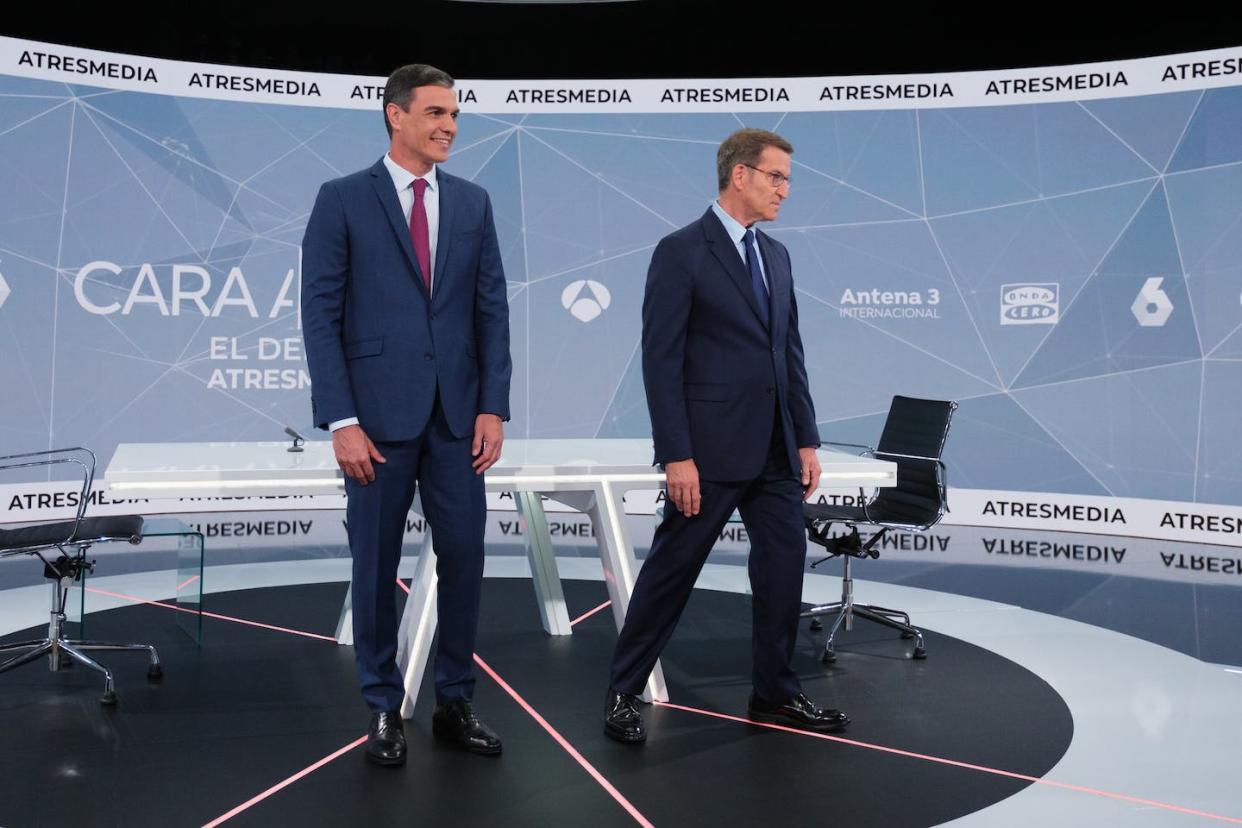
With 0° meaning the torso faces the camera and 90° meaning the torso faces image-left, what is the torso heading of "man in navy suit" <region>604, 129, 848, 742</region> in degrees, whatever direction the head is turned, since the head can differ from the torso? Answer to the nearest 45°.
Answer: approximately 315°

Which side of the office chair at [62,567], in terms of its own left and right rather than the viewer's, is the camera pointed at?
right

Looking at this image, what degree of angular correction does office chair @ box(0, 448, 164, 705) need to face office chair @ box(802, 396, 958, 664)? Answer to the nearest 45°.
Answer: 0° — it already faces it

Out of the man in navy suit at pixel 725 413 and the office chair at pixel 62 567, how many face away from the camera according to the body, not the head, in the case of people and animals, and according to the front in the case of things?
0

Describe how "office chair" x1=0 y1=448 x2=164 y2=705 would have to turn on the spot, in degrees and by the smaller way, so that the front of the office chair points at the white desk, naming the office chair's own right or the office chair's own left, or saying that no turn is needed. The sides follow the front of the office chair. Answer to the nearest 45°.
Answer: approximately 45° to the office chair's own right

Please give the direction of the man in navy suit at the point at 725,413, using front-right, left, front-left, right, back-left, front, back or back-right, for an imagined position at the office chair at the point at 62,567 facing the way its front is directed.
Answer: front-right

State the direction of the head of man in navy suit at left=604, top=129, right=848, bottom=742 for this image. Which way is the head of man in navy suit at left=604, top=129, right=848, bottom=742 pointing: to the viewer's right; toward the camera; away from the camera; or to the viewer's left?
to the viewer's right

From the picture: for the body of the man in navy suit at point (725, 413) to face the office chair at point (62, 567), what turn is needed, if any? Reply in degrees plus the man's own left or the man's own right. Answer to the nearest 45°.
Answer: approximately 135° to the man's own right

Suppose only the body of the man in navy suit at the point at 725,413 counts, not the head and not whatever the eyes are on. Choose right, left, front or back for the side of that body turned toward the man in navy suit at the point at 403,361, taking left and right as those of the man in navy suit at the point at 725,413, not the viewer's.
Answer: right

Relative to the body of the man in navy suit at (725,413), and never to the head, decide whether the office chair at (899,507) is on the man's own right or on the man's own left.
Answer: on the man's own left

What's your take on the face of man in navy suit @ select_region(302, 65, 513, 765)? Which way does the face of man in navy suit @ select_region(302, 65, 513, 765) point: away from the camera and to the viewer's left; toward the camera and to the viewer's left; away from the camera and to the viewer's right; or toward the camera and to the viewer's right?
toward the camera and to the viewer's right

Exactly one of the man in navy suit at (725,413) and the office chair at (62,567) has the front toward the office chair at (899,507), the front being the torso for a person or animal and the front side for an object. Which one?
the office chair at (62,567)

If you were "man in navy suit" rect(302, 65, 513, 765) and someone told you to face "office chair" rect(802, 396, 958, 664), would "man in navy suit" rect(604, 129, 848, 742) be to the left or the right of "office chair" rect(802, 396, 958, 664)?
right

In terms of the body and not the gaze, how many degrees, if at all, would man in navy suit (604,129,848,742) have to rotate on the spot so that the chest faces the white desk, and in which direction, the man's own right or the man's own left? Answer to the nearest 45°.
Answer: approximately 180°
